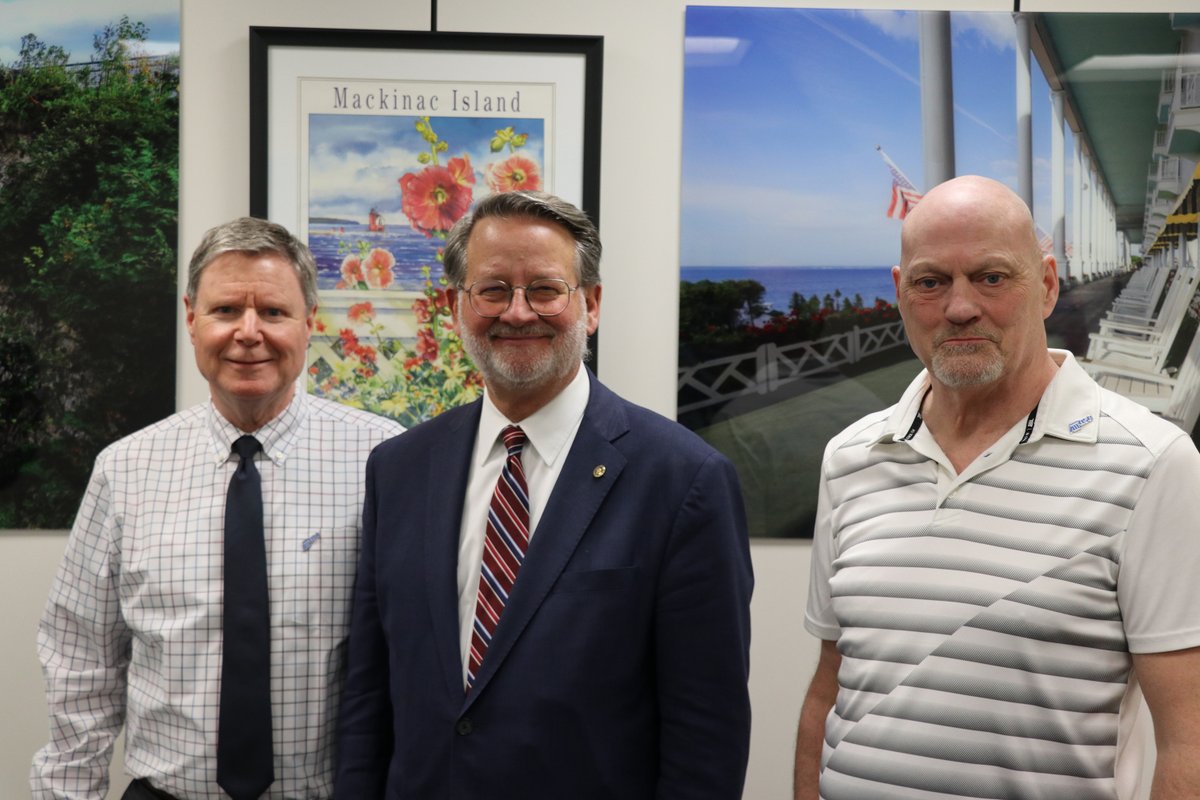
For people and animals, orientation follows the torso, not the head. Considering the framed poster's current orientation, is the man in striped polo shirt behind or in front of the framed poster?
in front

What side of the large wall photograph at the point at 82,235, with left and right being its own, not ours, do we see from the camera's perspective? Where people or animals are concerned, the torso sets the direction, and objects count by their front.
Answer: front

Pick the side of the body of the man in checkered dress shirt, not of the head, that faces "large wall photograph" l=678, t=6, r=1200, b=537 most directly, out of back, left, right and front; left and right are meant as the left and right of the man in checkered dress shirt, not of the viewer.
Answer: left

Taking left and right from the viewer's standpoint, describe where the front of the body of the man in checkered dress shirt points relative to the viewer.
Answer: facing the viewer

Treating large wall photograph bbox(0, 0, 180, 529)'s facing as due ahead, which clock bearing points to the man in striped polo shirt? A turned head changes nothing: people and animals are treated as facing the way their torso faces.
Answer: The man in striped polo shirt is roughly at 11 o'clock from the large wall photograph.

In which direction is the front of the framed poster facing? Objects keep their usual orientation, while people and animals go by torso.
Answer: toward the camera

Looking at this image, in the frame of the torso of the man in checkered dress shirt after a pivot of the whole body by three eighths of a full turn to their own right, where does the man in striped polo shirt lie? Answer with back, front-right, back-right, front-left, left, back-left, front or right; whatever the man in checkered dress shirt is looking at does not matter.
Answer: back

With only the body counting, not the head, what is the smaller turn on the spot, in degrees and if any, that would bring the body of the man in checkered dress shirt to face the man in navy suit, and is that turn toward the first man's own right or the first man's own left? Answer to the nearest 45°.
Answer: approximately 45° to the first man's own left

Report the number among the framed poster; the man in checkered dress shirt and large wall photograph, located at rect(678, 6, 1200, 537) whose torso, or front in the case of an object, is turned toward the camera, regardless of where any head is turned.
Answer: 3
